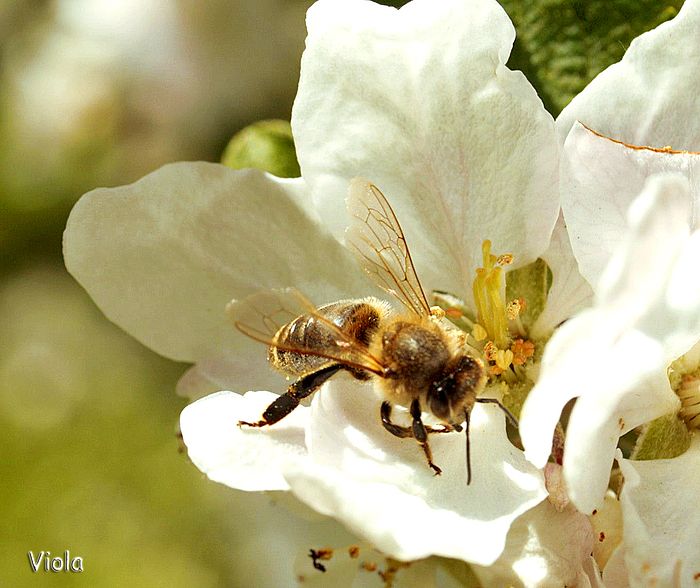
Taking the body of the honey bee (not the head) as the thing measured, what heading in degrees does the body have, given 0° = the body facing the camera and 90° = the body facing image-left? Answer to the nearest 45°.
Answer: approximately 315°
